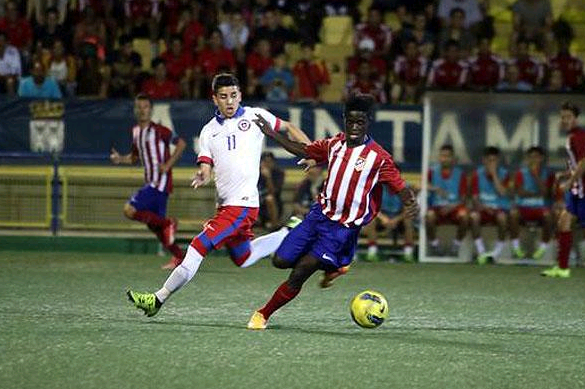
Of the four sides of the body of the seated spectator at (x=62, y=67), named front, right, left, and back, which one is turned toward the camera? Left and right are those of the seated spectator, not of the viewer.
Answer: front

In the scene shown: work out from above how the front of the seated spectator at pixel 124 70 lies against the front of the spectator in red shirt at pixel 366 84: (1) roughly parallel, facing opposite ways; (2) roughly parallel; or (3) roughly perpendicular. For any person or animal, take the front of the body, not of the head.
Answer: roughly parallel

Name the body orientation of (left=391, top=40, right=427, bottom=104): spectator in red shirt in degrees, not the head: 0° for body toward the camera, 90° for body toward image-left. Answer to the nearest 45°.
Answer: approximately 0°

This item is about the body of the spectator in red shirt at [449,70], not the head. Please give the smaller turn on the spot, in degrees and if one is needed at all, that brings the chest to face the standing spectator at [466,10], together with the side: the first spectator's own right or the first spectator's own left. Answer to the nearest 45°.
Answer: approximately 180°

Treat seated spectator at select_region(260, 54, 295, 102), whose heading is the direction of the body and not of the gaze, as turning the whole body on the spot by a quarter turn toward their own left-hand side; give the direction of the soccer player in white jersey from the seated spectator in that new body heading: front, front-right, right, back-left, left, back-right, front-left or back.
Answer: right

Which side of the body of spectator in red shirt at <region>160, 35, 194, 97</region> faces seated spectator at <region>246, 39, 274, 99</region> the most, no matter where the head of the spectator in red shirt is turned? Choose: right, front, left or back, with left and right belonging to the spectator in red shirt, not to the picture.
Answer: left

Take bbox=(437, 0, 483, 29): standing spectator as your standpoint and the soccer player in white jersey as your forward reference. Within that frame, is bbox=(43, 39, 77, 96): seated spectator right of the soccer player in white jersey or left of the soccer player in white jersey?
right

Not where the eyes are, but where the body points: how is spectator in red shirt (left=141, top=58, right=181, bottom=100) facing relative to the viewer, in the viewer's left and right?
facing the viewer

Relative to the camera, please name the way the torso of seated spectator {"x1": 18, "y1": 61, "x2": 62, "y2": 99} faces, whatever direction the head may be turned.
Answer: toward the camera

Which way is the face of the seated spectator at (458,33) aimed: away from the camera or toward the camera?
toward the camera

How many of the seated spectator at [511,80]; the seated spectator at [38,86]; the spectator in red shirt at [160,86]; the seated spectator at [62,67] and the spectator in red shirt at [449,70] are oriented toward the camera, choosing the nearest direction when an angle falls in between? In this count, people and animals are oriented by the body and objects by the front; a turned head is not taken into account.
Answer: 5

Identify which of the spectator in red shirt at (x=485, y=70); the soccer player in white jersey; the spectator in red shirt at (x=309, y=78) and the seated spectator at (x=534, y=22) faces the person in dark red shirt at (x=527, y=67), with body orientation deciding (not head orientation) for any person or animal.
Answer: the seated spectator

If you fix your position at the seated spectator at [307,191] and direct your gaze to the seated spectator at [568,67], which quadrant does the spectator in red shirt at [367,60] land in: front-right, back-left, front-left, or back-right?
front-left

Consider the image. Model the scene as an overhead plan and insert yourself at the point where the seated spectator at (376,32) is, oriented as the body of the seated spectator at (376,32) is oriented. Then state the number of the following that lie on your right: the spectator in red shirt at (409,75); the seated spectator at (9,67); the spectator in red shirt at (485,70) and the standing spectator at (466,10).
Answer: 1

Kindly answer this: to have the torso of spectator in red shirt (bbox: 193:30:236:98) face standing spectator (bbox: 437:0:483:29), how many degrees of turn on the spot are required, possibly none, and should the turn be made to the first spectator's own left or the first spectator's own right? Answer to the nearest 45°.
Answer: approximately 90° to the first spectator's own left

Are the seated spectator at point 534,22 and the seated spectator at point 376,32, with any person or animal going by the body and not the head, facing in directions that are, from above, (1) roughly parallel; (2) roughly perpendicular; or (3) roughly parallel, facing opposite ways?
roughly parallel

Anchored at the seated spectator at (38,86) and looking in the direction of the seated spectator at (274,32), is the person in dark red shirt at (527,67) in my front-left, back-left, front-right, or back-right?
front-right
